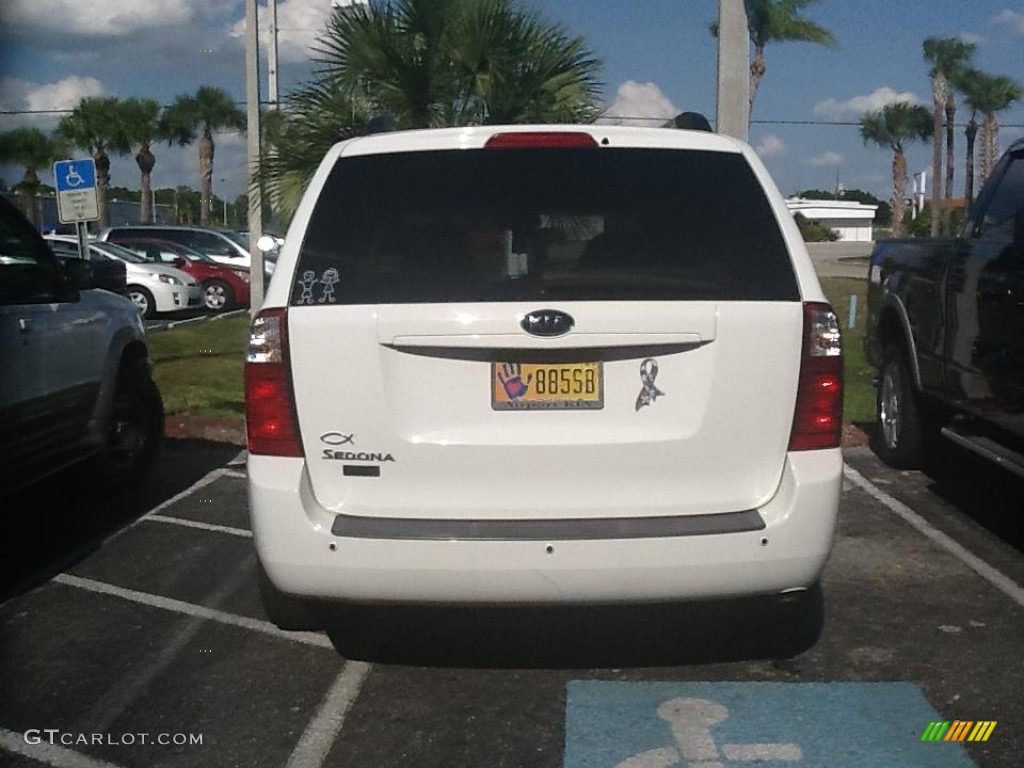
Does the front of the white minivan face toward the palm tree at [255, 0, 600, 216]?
yes

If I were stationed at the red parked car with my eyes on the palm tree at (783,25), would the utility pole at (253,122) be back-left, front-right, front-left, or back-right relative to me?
back-right

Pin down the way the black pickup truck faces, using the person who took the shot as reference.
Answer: facing away from the viewer and to the left of the viewer

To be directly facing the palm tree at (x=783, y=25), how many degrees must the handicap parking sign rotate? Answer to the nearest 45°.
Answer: approximately 135° to its left

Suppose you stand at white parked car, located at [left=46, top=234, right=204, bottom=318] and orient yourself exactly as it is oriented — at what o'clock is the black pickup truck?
The black pickup truck is roughly at 1 o'clock from the white parked car.

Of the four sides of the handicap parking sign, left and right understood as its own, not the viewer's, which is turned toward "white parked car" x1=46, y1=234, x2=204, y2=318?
back

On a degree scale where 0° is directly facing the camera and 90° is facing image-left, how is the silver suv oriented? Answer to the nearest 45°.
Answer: approximately 225°

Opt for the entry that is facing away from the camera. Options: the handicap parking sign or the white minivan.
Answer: the white minivan

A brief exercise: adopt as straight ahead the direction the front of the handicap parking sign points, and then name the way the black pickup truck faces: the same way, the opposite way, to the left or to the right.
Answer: the opposite way

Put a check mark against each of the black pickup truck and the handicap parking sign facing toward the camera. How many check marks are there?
1

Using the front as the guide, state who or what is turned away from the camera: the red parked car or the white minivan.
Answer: the white minivan

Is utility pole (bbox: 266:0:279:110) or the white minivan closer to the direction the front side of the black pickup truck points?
the utility pole

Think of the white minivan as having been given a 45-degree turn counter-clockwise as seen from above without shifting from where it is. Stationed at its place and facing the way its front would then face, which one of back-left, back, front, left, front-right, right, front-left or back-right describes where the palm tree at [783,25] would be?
front-right

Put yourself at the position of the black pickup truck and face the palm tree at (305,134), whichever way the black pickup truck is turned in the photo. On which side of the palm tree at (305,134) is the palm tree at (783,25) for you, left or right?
right
